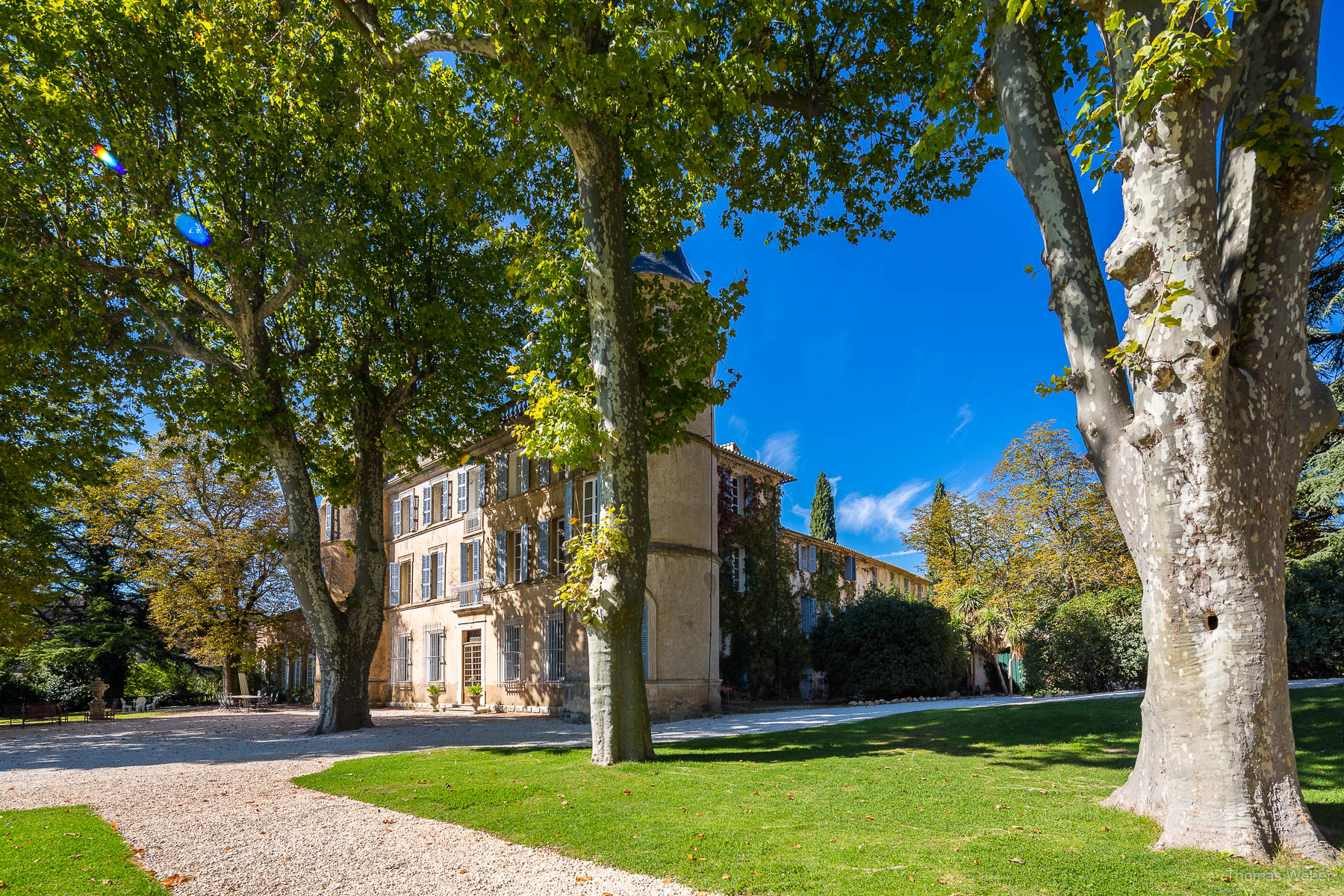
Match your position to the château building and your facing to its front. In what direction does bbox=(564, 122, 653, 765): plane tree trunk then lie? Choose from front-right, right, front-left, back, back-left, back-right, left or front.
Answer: front-left

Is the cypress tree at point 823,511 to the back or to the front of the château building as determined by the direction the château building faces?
to the back

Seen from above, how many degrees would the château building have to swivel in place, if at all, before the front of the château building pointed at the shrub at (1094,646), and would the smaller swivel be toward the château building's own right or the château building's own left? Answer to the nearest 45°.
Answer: approximately 135° to the château building's own left

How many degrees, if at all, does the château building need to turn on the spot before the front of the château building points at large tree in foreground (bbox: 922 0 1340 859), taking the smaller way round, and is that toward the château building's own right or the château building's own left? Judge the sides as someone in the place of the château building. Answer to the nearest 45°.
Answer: approximately 45° to the château building's own left

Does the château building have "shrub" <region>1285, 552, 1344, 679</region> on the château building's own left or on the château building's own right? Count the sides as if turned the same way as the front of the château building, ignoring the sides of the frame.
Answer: on the château building's own left

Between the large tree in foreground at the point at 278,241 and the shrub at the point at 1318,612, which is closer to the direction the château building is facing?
the large tree in foreground

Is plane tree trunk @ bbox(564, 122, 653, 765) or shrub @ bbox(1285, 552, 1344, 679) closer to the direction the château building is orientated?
the plane tree trunk

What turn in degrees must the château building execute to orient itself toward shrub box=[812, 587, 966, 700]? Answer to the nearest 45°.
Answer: approximately 135° to its left

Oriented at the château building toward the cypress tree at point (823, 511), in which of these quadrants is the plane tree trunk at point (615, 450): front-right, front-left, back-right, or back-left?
back-right
